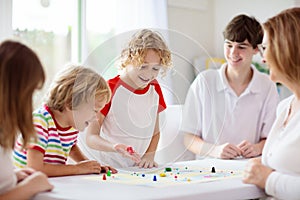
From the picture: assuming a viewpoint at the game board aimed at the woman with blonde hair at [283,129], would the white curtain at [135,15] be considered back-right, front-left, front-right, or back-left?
back-left

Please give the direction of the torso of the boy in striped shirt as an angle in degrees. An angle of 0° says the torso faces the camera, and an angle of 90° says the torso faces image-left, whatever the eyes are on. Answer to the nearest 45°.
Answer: approximately 315°

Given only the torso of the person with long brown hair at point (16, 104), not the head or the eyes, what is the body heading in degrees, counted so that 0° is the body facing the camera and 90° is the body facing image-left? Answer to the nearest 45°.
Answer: approximately 270°

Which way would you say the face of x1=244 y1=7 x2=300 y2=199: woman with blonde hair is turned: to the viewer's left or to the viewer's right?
to the viewer's left

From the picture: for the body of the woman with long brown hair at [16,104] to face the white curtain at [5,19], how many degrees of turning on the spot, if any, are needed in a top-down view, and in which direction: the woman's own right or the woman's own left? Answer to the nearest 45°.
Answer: approximately 90° to the woman's own left

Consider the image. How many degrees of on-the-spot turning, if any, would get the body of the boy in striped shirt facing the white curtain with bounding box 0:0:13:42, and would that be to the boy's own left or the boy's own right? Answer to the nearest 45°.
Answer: approximately 135° to the boy's own left
